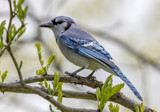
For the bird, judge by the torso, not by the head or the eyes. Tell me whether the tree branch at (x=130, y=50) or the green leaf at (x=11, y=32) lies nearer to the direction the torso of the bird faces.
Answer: the green leaf

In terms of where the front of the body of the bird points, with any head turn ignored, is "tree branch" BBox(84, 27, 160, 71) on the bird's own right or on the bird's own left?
on the bird's own right

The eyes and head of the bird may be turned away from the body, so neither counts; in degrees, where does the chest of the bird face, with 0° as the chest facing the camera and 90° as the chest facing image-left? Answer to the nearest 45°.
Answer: approximately 90°
